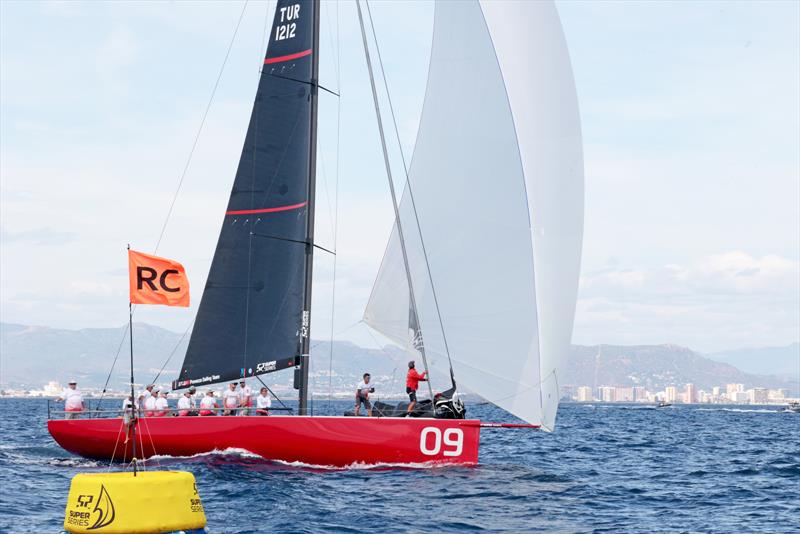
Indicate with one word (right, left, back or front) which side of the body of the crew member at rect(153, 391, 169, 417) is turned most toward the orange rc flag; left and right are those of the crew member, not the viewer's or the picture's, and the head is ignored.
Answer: right

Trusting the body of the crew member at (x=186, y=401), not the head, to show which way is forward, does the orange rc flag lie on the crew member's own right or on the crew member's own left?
on the crew member's own right

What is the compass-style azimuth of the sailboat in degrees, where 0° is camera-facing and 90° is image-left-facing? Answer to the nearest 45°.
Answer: approximately 270°

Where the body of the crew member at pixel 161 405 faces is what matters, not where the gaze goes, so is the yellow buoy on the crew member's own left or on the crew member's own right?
on the crew member's own right
